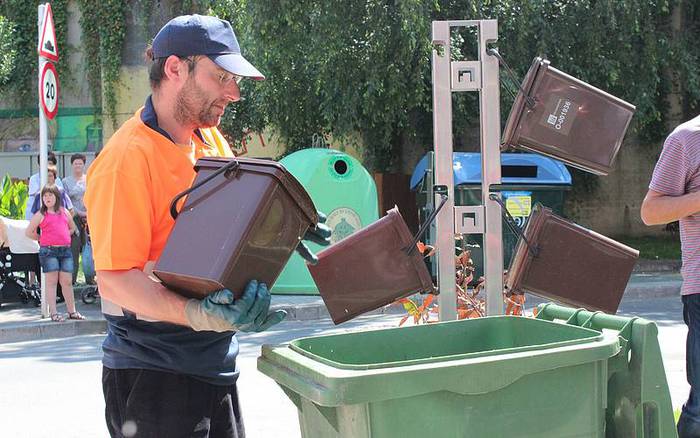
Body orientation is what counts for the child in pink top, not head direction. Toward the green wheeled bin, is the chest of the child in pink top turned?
yes

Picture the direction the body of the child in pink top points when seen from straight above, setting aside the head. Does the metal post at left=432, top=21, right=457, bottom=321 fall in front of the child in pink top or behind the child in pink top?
in front

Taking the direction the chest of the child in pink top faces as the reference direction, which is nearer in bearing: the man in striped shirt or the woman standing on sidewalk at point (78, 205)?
the man in striped shirt

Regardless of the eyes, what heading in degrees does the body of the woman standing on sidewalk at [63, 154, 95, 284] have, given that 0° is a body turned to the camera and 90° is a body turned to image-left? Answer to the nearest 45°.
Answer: approximately 0°

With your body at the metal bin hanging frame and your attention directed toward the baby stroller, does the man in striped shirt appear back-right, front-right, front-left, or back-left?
back-right
